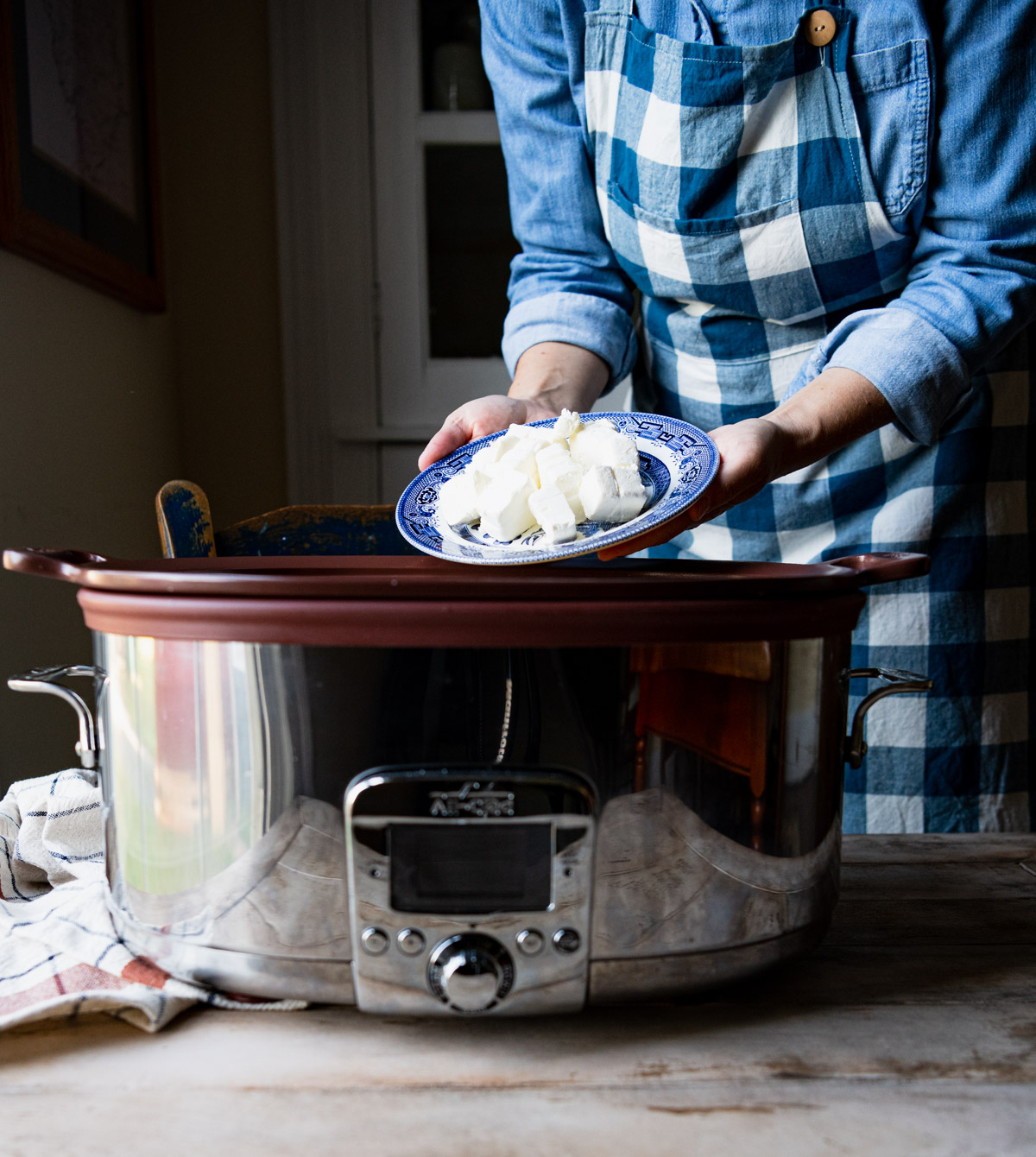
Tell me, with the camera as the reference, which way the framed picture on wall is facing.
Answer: facing the viewer and to the right of the viewer

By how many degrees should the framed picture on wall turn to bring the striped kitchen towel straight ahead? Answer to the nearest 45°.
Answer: approximately 45° to its right

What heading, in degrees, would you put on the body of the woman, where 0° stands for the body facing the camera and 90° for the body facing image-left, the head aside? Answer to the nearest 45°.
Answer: approximately 45°

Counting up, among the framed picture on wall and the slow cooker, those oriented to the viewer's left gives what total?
0

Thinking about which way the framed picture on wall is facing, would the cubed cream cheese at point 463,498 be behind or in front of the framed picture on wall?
in front

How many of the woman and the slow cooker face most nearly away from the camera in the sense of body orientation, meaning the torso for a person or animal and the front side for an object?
0
